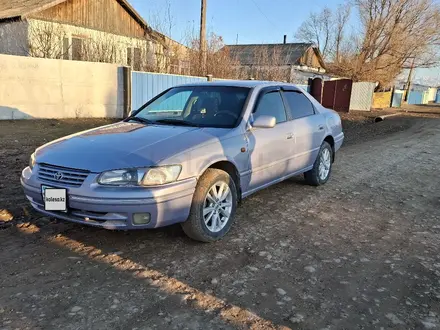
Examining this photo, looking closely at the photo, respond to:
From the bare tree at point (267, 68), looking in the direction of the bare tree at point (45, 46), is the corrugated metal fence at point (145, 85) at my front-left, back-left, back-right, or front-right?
front-left

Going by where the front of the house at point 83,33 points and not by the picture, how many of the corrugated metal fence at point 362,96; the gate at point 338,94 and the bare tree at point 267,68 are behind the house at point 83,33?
0

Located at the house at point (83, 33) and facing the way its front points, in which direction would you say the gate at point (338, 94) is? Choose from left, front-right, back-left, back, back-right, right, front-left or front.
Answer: front-left

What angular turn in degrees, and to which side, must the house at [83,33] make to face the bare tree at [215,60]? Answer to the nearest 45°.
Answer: approximately 90° to its left

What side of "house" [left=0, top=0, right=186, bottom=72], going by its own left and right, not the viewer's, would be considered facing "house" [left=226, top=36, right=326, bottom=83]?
left

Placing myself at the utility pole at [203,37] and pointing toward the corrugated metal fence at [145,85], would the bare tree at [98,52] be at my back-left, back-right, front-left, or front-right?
front-right

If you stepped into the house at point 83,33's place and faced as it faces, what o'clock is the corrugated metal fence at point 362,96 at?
The corrugated metal fence is roughly at 10 o'clock from the house.

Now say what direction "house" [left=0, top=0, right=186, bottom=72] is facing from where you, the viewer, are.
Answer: facing the viewer and to the right of the viewer
